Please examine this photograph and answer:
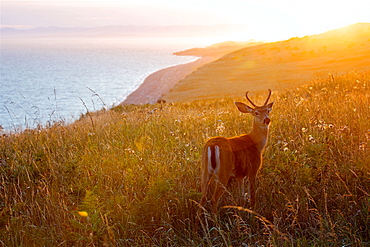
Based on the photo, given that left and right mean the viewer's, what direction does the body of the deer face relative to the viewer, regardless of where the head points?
facing away from the viewer and to the right of the viewer
